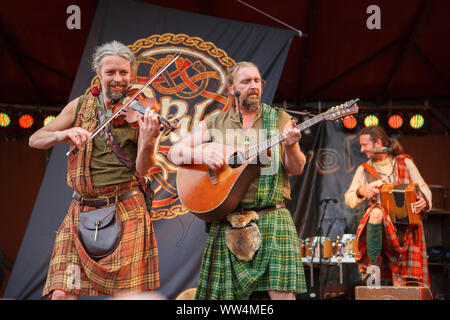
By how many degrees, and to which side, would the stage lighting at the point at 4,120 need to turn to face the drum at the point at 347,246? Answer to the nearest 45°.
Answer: approximately 90° to its left

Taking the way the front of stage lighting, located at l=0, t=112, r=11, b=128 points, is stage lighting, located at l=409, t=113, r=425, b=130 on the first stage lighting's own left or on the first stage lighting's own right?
on the first stage lighting's own left

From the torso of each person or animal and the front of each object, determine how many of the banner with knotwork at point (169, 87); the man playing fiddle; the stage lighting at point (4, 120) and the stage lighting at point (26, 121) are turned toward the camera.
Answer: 4

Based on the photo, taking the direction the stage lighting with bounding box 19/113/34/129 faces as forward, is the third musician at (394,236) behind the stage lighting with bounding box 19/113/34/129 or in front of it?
in front

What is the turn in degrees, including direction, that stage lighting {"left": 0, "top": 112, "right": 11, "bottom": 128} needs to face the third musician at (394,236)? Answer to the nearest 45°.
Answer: approximately 45° to its left

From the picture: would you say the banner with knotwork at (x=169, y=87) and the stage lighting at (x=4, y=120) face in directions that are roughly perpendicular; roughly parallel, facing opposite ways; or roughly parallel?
roughly parallel

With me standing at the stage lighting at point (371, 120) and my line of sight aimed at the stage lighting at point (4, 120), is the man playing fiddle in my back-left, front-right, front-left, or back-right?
front-left

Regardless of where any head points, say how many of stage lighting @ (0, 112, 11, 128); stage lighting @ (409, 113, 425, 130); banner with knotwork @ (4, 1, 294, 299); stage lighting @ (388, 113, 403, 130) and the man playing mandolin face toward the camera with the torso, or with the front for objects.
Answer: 5

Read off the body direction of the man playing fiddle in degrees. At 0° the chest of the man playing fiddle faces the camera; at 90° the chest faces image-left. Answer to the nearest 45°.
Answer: approximately 0°

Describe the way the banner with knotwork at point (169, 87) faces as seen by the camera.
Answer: facing the viewer

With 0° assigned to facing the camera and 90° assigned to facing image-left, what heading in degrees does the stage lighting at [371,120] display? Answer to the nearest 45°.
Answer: approximately 0°

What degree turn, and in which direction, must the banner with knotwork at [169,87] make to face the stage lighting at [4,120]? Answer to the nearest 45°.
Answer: approximately 135° to its right

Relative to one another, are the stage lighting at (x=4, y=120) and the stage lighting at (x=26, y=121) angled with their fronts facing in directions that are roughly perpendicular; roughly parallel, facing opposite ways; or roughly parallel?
roughly parallel

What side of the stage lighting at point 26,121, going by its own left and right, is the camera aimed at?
front

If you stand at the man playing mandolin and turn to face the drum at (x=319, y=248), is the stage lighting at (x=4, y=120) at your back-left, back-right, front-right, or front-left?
front-left
